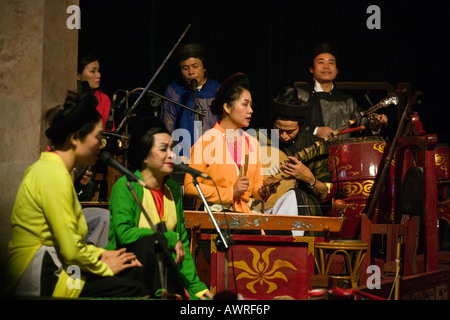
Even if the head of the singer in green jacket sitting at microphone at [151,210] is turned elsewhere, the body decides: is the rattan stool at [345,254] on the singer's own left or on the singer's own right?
on the singer's own left

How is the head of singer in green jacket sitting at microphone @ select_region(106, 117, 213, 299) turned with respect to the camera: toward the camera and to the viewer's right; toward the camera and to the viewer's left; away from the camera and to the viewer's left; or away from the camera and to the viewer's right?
toward the camera and to the viewer's right

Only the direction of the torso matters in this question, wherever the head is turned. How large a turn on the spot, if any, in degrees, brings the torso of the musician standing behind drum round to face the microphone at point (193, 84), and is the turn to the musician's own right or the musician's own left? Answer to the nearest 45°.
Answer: approximately 45° to the musician's own right

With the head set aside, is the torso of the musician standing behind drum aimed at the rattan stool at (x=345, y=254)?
yes

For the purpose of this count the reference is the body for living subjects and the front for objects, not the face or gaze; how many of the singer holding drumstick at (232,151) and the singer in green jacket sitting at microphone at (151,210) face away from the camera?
0

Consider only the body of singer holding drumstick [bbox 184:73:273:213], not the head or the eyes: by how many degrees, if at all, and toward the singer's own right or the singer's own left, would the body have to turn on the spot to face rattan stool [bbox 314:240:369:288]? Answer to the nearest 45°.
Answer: approximately 45° to the singer's own left

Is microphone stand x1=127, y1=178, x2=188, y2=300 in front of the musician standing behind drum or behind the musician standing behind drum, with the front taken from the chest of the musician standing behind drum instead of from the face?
in front

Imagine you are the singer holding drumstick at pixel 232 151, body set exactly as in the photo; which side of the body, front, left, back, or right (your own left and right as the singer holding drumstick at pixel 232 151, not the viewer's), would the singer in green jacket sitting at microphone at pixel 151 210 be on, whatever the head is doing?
right

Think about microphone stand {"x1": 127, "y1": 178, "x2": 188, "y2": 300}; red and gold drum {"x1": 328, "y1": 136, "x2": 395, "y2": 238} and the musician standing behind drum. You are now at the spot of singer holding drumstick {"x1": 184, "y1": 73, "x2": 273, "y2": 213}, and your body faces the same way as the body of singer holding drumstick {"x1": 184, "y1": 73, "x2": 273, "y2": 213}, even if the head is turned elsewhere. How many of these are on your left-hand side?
2

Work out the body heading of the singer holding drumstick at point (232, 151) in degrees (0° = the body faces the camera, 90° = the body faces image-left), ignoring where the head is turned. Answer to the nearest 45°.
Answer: approximately 315°

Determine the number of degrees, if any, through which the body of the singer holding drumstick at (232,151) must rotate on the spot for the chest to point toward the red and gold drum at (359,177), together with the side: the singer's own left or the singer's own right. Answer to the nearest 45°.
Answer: approximately 90° to the singer's own left

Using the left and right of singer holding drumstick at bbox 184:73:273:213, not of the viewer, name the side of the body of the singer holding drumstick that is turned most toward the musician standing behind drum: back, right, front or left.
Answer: left
